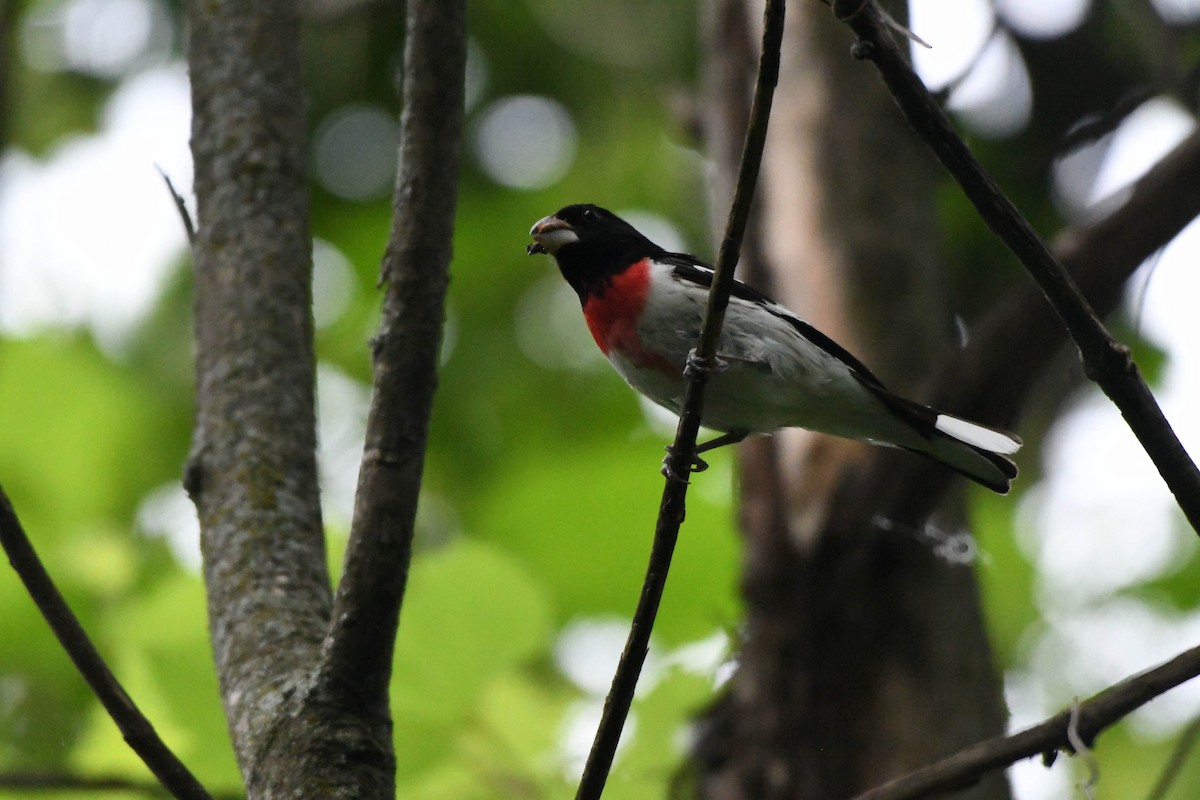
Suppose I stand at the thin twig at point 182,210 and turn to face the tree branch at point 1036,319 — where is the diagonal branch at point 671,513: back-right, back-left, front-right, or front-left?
front-right

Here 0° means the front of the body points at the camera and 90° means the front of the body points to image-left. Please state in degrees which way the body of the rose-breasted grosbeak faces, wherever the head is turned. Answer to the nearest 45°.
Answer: approximately 90°

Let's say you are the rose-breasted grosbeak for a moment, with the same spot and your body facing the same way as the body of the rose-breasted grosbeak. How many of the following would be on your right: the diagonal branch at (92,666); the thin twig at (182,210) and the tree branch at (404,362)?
0

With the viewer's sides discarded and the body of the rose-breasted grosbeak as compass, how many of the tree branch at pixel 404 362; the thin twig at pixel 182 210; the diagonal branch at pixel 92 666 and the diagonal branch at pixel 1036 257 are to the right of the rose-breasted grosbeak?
0

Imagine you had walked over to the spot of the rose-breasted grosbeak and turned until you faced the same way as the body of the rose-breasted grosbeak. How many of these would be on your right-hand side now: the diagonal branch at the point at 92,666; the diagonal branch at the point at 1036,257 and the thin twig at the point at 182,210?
0

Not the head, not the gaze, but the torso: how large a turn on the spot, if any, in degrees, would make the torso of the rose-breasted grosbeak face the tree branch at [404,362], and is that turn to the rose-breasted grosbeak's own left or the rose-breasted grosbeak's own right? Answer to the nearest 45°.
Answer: approximately 45° to the rose-breasted grosbeak's own left

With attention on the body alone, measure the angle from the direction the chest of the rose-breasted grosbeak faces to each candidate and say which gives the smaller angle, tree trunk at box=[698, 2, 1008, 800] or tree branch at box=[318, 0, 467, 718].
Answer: the tree branch

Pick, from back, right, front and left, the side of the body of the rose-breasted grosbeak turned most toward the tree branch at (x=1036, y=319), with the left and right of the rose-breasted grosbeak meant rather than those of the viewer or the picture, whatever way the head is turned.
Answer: back

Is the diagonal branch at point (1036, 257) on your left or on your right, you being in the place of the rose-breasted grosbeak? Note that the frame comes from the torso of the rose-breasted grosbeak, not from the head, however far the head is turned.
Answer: on your left

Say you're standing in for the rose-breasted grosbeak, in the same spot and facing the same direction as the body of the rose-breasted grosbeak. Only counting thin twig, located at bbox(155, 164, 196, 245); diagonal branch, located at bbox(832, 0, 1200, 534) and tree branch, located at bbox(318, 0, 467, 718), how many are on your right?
0
